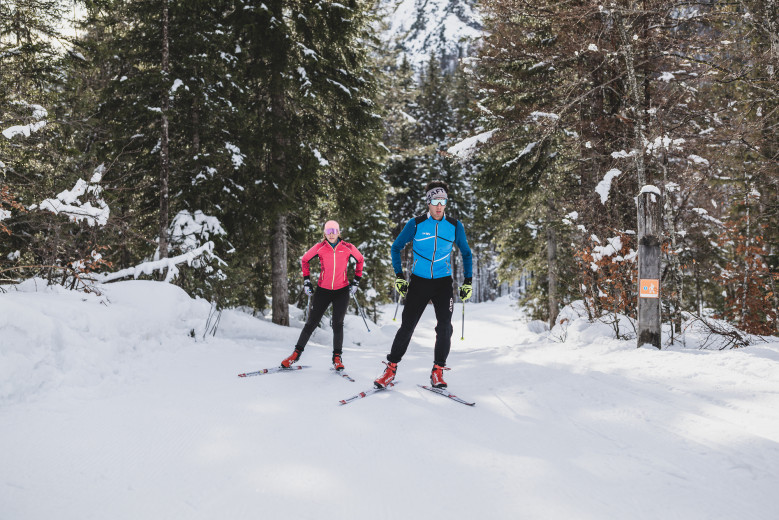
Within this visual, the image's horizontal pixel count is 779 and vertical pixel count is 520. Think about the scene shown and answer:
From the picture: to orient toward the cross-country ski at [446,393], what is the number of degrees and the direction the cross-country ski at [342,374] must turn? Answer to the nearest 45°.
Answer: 0° — it already faces it

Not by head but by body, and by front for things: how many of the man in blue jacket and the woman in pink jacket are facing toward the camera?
2

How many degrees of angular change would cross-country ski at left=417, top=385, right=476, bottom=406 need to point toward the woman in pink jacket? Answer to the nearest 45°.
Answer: approximately 180°

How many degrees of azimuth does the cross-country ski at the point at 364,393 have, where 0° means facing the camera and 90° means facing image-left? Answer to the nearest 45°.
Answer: approximately 45°

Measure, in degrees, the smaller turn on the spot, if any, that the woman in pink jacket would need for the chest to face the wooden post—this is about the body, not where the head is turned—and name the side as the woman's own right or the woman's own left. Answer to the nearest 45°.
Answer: approximately 90° to the woman's own left

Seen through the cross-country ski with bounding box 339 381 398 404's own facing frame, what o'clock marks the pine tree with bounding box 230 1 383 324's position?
The pine tree is roughly at 4 o'clock from the cross-country ski.

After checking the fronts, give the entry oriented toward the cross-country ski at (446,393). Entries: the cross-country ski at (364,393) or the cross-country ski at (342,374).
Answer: the cross-country ski at (342,374)

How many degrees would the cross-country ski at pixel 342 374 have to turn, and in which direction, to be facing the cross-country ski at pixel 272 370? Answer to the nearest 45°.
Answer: approximately 135° to its right

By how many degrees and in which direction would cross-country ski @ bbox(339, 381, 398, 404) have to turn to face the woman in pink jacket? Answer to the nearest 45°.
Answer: approximately 135° to its right

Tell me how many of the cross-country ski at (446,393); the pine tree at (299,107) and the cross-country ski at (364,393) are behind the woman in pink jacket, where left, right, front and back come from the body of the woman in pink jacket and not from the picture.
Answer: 1

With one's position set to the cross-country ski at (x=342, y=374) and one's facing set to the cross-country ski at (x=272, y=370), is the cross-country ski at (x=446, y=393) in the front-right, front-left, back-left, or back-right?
back-left
